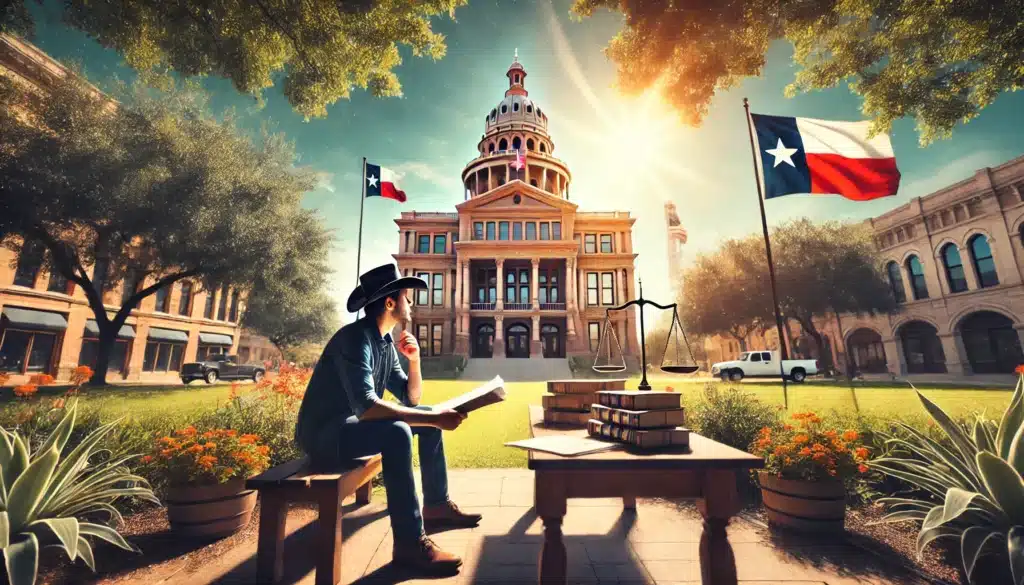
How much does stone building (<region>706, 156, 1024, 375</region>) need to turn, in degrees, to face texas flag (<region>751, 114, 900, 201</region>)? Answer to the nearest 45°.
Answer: approximately 45° to its left

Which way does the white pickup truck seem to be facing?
to the viewer's left

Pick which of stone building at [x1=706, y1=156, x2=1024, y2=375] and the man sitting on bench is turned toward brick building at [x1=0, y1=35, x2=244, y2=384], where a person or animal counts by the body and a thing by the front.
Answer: stone building at [x1=706, y1=156, x2=1024, y2=375]

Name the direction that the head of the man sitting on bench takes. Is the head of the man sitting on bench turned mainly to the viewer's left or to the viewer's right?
to the viewer's right

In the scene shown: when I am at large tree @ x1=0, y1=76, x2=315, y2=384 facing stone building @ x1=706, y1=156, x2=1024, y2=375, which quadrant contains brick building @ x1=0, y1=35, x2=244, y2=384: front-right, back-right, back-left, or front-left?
back-left

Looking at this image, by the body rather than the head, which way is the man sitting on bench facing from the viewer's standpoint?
to the viewer's right

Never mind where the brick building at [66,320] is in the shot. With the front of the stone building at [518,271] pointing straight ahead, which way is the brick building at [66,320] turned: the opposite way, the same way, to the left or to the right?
to the left

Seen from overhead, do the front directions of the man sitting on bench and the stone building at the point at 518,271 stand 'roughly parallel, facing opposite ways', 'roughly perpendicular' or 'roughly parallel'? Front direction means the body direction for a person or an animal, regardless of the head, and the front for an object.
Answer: roughly perpendicular

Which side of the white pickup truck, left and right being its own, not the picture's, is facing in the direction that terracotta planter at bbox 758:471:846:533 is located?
left
